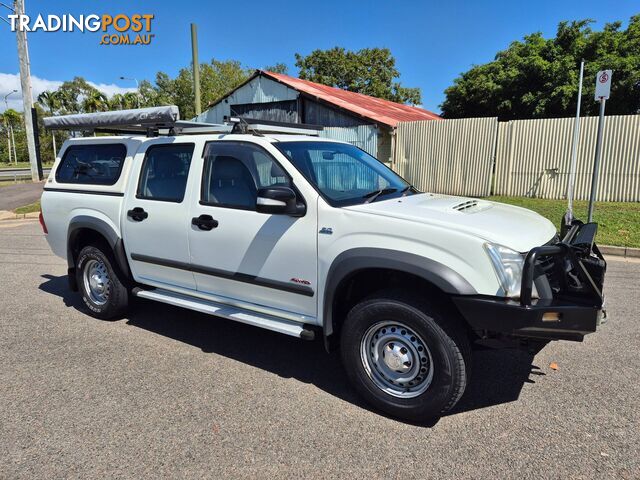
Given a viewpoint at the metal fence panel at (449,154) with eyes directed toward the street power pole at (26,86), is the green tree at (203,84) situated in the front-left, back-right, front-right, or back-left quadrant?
front-right

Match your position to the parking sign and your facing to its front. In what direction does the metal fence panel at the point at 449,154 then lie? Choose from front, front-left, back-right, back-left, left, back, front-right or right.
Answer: back-right

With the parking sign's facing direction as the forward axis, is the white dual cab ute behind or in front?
in front

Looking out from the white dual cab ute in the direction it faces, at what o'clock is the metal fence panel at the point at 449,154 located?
The metal fence panel is roughly at 8 o'clock from the white dual cab ute.

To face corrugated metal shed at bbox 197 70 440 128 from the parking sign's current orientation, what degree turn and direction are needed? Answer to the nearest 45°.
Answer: approximately 135° to its right

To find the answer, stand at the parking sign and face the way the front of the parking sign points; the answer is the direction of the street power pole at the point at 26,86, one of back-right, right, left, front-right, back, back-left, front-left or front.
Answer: right

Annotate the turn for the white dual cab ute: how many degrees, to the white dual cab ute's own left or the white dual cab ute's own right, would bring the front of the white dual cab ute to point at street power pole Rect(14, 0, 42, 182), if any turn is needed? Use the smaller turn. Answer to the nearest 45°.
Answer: approximately 180°

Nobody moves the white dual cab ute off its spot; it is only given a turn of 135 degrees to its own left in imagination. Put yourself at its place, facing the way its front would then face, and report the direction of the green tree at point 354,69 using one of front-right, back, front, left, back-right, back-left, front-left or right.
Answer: front

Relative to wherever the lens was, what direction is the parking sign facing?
facing the viewer

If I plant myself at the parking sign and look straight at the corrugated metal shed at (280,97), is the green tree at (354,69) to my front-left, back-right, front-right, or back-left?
front-right

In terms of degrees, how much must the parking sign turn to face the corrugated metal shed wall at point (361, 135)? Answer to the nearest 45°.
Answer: approximately 135° to its right

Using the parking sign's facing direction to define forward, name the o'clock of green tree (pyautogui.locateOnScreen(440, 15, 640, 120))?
The green tree is roughly at 6 o'clock from the parking sign.

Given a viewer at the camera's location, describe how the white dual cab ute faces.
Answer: facing the viewer and to the right of the viewer

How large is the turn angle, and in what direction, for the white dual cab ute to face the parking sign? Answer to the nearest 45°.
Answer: approximately 90° to its left

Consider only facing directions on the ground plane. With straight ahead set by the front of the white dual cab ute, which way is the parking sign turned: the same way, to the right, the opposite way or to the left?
to the right

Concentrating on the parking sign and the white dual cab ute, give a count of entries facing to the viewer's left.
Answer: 0
